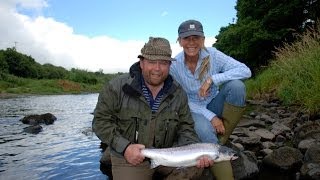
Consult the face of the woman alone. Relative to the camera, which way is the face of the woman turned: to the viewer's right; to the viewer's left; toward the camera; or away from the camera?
toward the camera

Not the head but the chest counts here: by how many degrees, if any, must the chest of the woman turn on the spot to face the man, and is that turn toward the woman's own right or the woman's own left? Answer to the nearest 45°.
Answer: approximately 45° to the woman's own right

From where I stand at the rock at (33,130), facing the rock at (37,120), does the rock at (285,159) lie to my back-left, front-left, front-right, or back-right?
back-right

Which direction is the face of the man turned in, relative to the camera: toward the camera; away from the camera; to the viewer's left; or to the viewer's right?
toward the camera

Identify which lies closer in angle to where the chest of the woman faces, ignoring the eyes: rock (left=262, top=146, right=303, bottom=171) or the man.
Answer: the man

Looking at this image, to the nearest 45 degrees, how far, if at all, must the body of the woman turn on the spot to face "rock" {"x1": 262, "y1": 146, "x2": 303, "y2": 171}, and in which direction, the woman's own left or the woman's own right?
approximately 135° to the woman's own left

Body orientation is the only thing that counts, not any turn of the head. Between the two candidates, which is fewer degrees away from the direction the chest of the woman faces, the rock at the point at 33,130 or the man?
the man

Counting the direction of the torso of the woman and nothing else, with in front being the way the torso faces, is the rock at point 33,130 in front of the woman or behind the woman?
behind

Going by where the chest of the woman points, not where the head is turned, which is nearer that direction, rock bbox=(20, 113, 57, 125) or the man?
the man

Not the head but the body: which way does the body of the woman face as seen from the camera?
toward the camera

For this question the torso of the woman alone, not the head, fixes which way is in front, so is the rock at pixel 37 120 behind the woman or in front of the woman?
behind

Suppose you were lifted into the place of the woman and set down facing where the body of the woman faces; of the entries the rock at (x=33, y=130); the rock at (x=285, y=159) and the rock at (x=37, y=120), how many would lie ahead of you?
0
